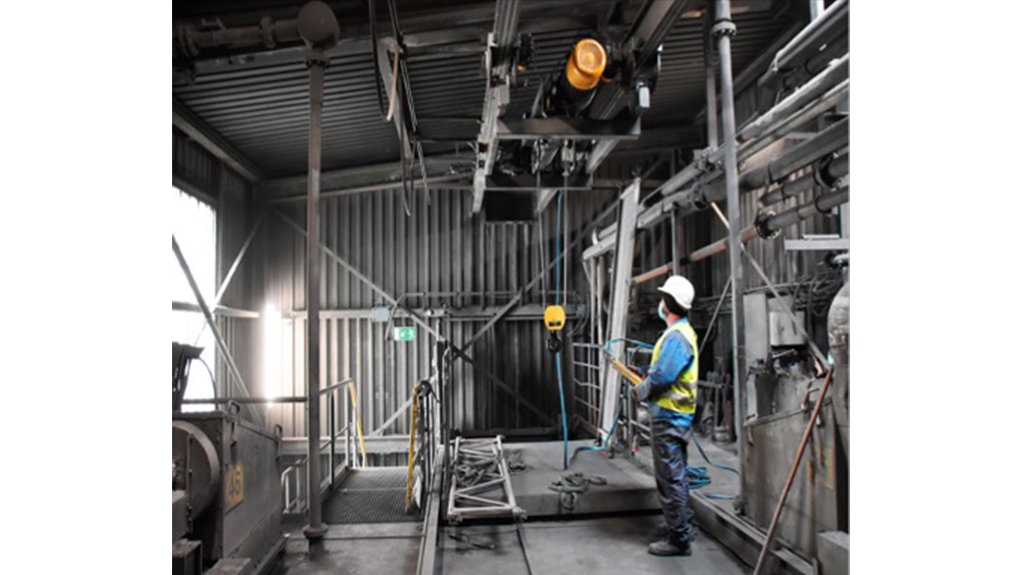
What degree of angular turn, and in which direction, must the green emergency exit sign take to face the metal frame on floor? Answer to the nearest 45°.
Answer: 0° — it already faces it

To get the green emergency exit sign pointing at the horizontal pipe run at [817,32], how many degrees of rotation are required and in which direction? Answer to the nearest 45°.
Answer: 0° — it already faces it

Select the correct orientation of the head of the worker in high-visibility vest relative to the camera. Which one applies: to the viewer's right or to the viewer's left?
to the viewer's left

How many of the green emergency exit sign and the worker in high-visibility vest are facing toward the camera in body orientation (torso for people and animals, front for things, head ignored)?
1

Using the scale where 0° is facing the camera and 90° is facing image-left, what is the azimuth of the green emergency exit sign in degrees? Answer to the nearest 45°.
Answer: approximately 0°

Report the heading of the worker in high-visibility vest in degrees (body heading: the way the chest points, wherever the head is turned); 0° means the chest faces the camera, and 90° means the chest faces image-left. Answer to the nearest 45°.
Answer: approximately 90°
